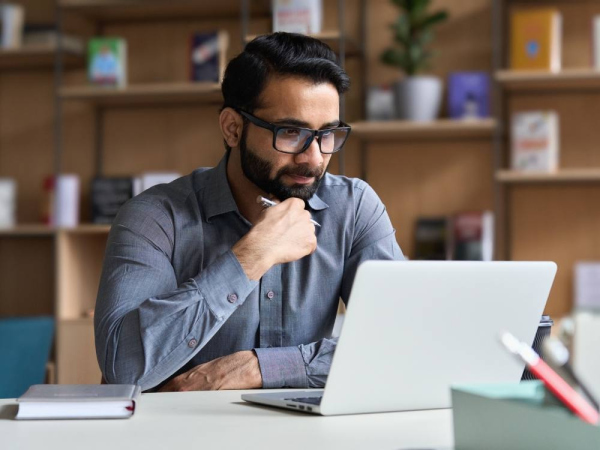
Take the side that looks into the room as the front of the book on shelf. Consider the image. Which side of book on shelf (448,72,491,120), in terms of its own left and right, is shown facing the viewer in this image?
front

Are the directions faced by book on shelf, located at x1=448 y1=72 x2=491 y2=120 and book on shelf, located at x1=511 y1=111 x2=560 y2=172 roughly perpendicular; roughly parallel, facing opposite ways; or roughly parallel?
roughly parallel

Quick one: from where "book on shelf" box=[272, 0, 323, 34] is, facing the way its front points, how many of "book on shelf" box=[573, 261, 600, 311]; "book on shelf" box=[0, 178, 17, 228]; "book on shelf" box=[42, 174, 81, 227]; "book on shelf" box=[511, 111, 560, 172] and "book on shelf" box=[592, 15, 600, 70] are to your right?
2

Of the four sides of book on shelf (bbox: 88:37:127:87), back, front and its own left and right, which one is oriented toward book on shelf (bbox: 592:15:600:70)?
left

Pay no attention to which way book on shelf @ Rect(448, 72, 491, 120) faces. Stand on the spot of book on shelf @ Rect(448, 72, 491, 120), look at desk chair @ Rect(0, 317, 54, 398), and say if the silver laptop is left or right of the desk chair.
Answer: left

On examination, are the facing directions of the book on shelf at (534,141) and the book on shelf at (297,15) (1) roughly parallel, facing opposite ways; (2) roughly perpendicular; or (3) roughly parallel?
roughly parallel

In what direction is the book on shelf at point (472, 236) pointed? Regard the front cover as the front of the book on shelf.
toward the camera

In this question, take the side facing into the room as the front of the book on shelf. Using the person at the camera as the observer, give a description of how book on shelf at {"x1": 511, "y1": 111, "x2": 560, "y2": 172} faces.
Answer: facing the viewer

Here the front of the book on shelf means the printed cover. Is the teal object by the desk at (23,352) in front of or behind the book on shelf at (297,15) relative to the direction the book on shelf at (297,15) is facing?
in front

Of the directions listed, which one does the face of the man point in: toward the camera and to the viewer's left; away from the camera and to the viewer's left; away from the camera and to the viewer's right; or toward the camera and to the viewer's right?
toward the camera and to the viewer's right

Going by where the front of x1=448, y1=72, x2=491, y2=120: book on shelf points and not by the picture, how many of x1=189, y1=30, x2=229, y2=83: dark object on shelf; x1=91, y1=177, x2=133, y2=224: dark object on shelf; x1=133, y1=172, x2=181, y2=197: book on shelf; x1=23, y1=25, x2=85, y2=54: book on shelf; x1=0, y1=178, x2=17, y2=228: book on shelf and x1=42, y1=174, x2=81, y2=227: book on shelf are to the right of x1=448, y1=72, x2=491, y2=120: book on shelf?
6

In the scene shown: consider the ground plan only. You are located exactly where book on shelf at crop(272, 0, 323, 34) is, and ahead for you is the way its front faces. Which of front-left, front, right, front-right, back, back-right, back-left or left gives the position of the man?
front

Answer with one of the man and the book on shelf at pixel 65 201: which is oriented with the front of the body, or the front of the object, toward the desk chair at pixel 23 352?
the book on shelf
